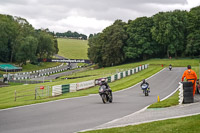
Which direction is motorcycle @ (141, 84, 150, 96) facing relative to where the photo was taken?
toward the camera

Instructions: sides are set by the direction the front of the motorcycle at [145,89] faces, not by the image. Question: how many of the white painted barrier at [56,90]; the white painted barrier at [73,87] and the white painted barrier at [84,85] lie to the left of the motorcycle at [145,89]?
0

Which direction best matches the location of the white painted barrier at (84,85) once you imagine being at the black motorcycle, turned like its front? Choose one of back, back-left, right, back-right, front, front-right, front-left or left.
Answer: back-right

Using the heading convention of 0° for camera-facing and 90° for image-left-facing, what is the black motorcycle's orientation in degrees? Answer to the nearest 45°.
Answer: approximately 45°

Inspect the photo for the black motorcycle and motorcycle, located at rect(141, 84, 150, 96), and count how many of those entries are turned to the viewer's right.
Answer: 0

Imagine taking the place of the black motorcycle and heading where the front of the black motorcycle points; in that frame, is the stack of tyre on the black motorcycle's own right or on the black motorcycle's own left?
on the black motorcycle's own left

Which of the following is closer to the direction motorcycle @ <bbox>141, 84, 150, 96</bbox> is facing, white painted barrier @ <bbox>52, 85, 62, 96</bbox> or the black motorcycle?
the black motorcycle

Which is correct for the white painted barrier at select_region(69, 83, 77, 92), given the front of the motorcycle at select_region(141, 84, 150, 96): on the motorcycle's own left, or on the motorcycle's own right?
on the motorcycle's own right

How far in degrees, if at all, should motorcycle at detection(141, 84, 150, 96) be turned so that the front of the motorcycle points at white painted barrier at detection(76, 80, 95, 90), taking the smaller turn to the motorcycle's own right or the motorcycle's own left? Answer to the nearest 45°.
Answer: approximately 135° to the motorcycle's own right
